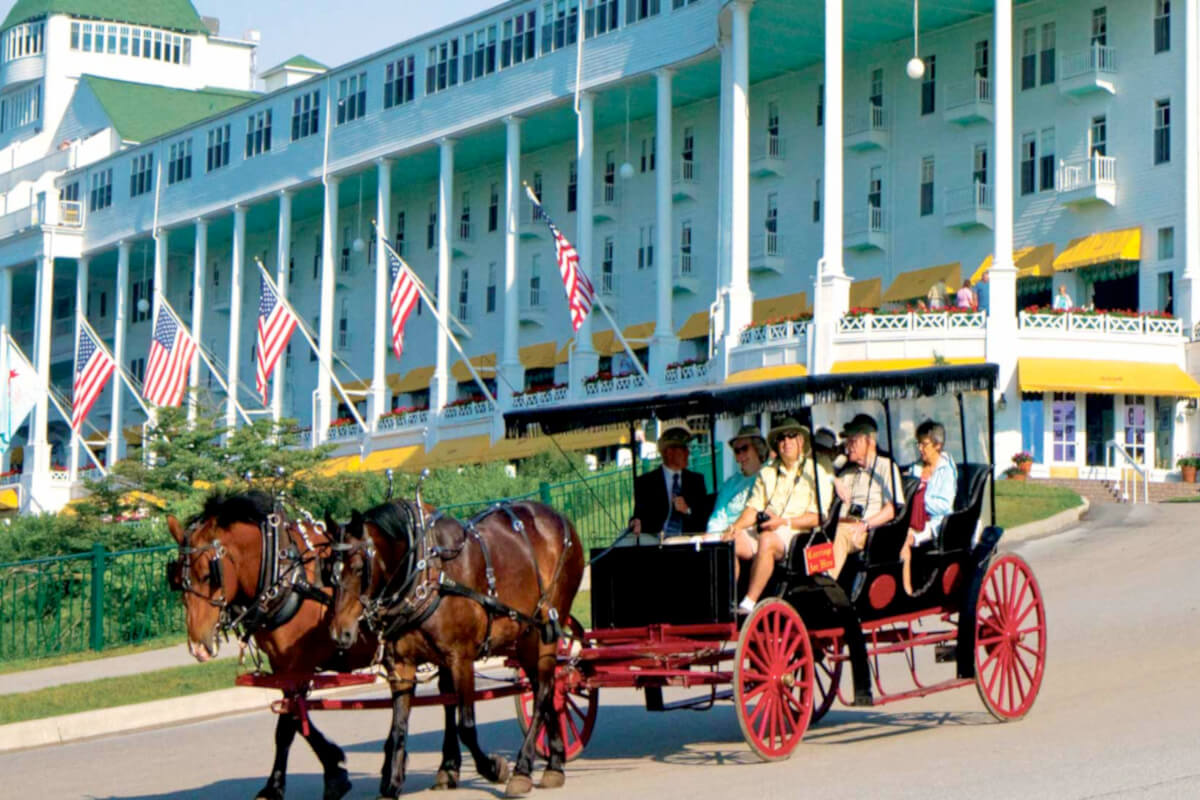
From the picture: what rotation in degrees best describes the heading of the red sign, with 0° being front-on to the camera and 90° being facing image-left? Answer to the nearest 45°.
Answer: approximately 315°

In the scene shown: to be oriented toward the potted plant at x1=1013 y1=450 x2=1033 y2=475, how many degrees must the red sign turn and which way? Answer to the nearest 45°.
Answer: approximately 135° to its left

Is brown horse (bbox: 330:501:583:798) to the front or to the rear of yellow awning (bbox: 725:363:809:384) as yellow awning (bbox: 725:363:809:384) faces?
to the front

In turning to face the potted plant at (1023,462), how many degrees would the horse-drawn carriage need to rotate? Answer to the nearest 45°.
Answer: approximately 135° to its right

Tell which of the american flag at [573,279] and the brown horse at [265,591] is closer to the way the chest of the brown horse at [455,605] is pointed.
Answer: the brown horse

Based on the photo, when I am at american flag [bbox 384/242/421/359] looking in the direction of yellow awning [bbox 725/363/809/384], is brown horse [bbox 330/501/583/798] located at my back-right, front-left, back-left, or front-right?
front-right

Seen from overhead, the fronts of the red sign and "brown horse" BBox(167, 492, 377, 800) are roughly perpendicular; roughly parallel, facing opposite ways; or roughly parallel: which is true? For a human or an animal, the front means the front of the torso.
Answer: roughly perpendicular

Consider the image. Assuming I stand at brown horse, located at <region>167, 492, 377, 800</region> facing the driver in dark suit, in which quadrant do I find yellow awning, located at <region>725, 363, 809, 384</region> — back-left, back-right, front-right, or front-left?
front-left

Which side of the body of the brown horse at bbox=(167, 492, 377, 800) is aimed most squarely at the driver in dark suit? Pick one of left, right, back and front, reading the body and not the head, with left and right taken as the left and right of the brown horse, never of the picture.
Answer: back

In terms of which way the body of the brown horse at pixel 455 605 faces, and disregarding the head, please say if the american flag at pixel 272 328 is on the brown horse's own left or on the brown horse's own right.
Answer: on the brown horse's own right

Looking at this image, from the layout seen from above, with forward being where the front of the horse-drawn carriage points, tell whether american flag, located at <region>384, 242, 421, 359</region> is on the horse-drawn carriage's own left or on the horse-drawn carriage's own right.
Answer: on the horse-drawn carriage's own right

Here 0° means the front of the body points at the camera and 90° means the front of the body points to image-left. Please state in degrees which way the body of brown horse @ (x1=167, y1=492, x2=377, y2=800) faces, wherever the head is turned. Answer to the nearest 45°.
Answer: approximately 45°

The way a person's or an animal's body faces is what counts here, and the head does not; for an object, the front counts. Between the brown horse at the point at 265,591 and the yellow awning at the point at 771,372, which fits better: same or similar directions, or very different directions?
same or similar directions
